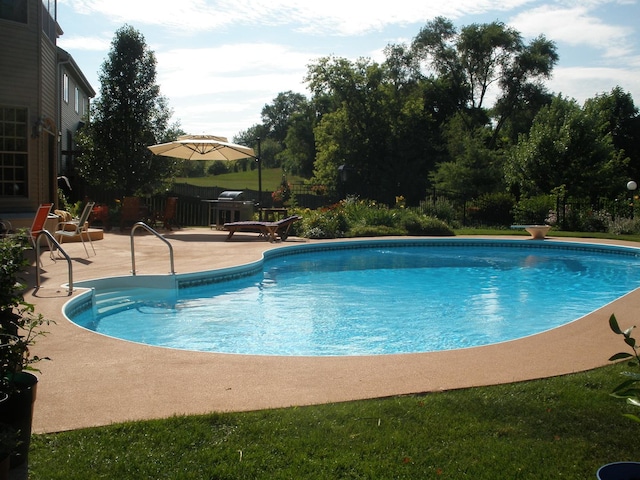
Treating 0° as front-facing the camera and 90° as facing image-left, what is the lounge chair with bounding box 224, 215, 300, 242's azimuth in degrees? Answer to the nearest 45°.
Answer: approximately 90°

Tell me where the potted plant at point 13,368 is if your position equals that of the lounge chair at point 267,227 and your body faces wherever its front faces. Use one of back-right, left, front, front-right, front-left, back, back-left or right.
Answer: left

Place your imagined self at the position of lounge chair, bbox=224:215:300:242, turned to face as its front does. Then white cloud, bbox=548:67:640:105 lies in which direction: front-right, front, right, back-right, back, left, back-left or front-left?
back-right

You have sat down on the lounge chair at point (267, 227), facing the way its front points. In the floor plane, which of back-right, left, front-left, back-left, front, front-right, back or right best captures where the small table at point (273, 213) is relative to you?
right

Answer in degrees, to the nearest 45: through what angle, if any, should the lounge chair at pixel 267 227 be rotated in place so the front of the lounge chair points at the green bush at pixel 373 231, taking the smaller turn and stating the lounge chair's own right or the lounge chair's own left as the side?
approximately 135° to the lounge chair's own right
